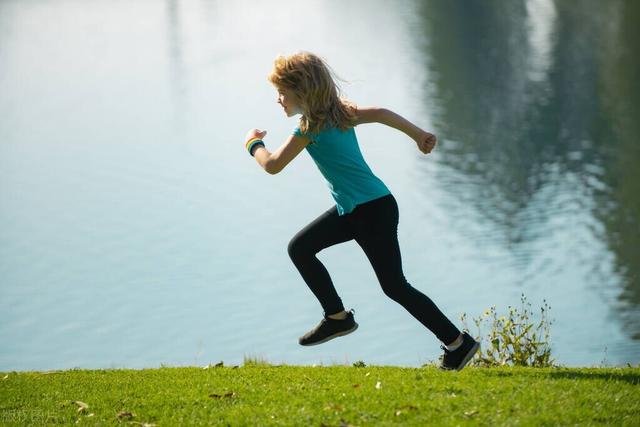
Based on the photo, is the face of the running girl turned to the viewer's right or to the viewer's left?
to the viewer's left

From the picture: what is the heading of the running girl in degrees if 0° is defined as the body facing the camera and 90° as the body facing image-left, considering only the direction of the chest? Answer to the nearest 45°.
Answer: approximately 90°
